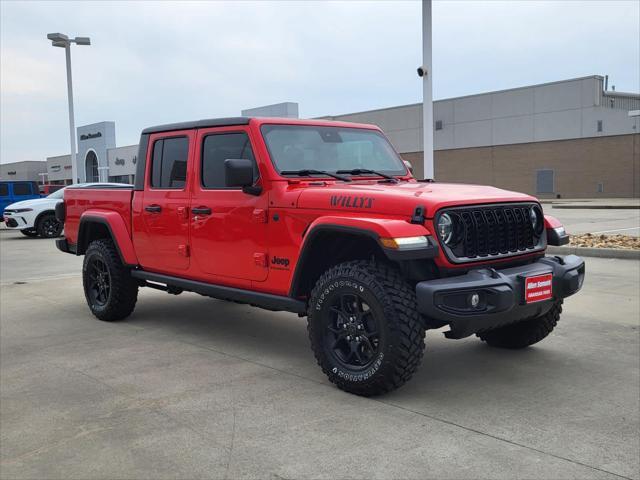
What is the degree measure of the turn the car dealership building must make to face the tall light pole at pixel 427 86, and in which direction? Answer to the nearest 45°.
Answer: approximately 45° to its left

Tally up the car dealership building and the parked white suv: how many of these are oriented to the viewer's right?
0

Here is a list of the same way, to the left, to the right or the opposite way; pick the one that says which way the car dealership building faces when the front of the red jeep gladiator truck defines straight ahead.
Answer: to the right

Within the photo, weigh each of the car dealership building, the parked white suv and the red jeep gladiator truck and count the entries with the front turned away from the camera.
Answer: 0

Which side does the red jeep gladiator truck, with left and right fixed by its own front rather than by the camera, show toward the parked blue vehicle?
back

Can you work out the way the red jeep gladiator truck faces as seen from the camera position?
facing the viewer and to the right of the viewer

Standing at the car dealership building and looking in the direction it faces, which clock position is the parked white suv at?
The parked white suv is roughly at 12 o'clock from the car dealership building.

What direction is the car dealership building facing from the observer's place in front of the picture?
facing the viewer and to the left of the viewer

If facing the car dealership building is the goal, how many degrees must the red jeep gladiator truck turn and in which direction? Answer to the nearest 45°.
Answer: approximately 135° to its left

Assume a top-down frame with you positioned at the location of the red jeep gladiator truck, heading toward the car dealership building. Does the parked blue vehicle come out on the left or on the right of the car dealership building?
left
